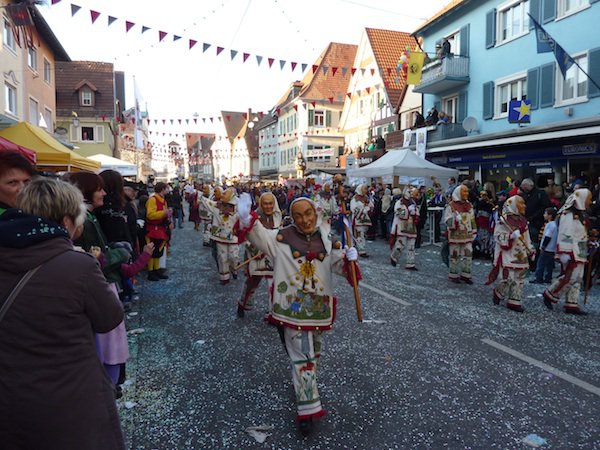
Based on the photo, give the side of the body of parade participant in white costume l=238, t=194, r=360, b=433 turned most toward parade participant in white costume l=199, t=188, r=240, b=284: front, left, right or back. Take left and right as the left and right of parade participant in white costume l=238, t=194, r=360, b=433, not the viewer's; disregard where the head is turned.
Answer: back

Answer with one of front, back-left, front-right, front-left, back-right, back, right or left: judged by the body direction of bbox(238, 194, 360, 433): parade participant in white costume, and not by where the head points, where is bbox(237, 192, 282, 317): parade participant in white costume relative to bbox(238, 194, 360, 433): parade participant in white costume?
back

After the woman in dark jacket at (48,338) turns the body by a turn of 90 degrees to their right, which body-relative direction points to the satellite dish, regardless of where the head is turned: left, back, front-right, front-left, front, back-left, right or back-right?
left

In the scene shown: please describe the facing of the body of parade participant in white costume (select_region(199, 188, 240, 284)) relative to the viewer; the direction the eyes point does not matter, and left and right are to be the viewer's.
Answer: facing the viewer

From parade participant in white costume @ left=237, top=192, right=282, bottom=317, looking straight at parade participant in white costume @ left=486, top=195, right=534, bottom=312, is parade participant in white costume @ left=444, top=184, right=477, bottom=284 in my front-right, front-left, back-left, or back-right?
front-left

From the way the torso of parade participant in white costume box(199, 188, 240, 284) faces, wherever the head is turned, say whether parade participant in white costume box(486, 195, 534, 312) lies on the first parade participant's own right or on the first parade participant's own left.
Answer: on the first parade participant's own left

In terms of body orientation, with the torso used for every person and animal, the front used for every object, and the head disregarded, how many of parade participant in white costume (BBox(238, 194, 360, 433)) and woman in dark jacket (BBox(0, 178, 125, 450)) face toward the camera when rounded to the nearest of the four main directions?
1

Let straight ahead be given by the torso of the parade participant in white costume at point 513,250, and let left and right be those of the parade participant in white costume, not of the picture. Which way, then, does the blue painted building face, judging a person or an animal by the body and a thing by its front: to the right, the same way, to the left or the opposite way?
to the right

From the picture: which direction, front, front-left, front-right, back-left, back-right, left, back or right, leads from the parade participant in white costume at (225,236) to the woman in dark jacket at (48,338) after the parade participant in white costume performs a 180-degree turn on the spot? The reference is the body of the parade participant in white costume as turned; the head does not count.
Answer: back

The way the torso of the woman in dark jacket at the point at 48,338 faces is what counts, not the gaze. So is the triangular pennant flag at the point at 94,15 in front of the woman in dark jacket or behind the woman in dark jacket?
in front

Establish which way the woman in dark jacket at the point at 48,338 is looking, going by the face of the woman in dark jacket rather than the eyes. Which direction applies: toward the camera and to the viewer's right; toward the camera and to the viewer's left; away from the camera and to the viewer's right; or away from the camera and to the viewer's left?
away from the camera and to the viewer's right

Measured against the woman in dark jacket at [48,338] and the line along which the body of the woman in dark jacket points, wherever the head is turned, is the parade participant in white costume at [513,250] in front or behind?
in front

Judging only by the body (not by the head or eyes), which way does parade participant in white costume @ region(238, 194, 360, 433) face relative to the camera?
toward the camera

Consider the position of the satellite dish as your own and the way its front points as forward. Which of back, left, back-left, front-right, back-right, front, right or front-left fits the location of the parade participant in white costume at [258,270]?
front-left

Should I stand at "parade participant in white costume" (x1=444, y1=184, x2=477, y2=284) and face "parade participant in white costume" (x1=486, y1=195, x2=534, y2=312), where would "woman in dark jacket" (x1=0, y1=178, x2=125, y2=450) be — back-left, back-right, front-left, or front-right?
front-right
